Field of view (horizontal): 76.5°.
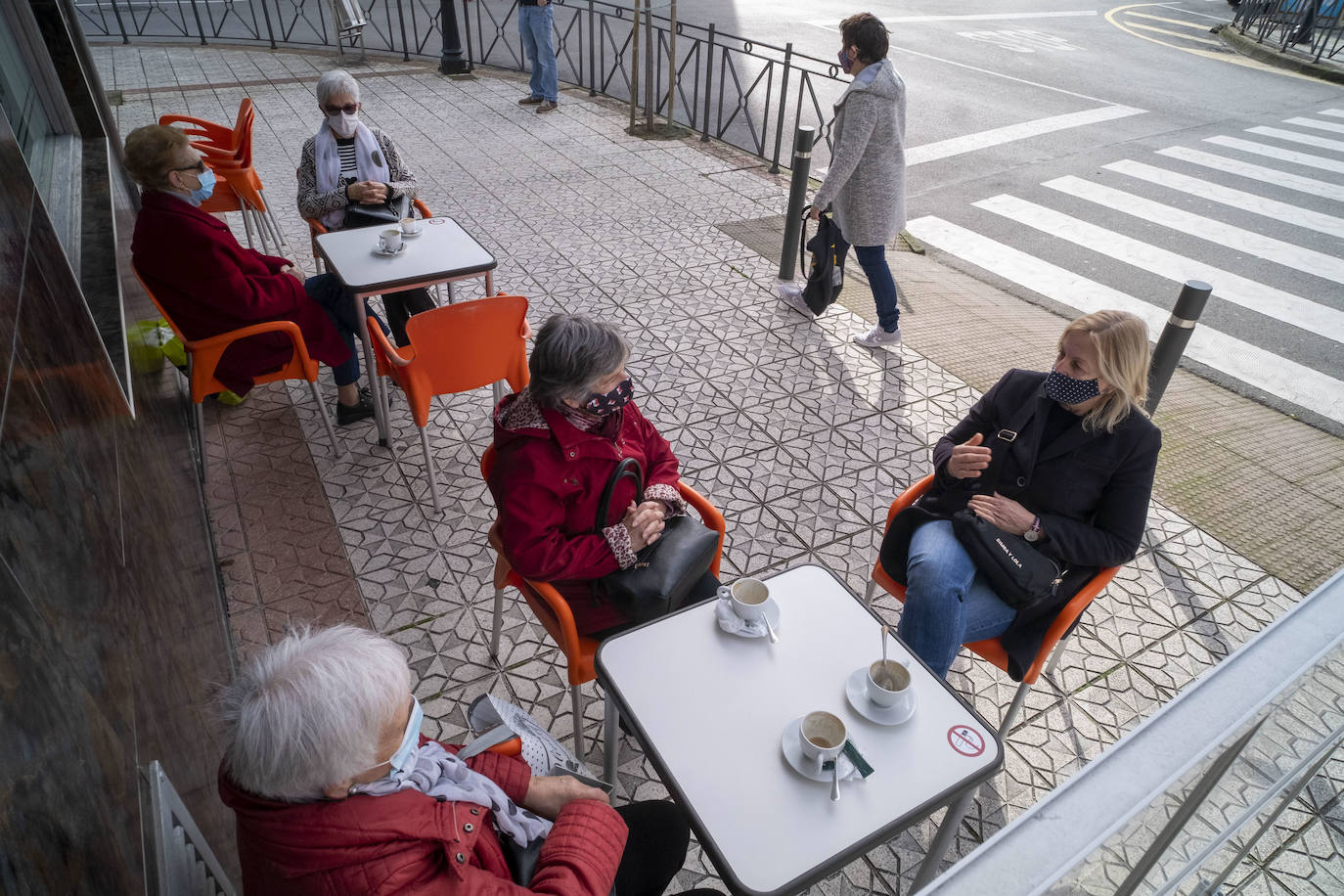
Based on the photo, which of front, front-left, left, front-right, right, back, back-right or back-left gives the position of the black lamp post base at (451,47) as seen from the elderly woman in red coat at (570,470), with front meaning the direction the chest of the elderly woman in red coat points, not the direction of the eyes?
back-left

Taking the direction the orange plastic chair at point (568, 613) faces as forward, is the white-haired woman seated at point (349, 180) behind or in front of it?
behind

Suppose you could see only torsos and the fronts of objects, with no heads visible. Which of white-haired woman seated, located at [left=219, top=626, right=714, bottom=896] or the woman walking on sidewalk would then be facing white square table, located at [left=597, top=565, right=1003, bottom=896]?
the white-haired woman seated

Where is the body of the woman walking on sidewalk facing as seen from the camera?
to the viewer's left

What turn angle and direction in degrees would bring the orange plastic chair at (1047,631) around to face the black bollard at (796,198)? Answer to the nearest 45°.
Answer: approximately 90° to its right

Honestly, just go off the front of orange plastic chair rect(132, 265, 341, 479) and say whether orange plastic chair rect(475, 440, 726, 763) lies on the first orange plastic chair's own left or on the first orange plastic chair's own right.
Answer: on the first orange plastic chair's own right

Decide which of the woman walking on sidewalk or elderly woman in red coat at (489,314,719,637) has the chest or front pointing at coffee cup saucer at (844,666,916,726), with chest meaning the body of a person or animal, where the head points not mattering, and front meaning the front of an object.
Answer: the elderly woman in red coat

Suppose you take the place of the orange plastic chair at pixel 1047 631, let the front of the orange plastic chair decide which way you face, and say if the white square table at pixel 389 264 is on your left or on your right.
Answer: on your right

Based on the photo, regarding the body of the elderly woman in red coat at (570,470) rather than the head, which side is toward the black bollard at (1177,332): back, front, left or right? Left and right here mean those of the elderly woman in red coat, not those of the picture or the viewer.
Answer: left

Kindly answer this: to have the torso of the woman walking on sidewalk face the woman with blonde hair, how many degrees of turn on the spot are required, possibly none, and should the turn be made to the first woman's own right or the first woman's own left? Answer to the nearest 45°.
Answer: approximately 90° to the first woman's own left

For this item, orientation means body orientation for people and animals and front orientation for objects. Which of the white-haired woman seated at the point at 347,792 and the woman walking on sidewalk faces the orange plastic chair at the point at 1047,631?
the white-haired woman seated

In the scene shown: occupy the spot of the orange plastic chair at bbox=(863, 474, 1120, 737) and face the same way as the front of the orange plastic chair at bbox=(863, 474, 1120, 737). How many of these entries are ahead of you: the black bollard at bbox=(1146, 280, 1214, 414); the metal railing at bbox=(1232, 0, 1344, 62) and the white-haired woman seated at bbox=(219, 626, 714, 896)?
1

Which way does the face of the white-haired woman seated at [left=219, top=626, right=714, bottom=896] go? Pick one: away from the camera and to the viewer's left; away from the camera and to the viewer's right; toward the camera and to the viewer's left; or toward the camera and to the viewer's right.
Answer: away from the camera and to the viewer's right

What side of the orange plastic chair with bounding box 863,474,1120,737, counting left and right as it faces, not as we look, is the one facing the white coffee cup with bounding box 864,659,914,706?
front

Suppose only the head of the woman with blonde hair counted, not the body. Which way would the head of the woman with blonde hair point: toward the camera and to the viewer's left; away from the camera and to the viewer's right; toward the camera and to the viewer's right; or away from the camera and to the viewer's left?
toward the camera and to the viewer's left

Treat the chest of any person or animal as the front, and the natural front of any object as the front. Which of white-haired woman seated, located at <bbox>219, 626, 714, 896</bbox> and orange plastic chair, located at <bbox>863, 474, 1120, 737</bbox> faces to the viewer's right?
the white-haired woman seated

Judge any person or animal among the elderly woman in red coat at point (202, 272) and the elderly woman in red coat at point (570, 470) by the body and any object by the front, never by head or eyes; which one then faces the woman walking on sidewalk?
the elderly woman in red coat at point (202, 272)

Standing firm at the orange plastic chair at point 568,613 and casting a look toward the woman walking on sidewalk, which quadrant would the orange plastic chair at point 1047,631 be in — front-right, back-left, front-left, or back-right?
front-right

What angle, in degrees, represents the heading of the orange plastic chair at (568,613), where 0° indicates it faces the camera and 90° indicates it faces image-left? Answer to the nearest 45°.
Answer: approximately 315°

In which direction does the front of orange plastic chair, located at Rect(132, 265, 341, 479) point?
to the viewer's right

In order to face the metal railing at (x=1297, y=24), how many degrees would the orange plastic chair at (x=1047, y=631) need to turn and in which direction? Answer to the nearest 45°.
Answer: approximately 135° to its right

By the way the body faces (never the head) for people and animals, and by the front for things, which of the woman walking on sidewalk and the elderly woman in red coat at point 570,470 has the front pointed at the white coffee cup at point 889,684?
the elderly woman in red coat
